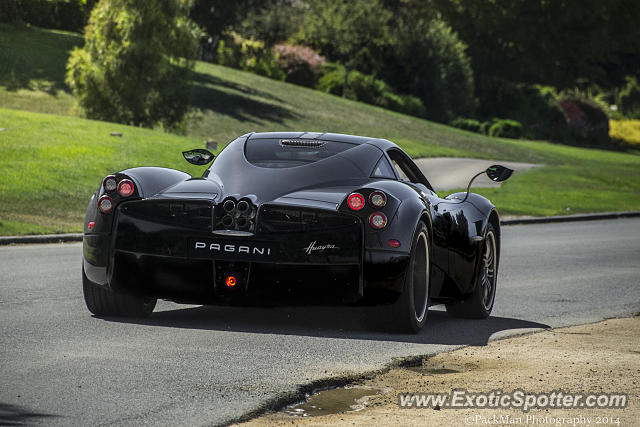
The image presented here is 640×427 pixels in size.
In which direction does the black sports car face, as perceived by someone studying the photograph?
facing away from the viewer and to the right of the viewer

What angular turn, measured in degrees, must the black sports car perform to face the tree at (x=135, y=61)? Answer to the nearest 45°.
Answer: approximately 45° to its left
